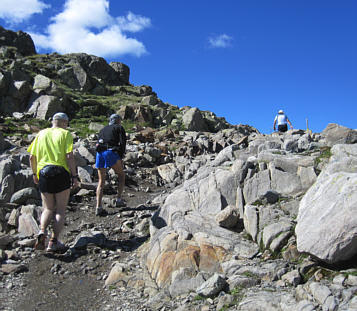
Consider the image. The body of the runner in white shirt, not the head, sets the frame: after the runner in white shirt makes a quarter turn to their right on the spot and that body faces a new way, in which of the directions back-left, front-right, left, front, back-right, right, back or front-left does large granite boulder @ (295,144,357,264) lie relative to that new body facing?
right

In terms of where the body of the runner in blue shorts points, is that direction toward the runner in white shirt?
yes

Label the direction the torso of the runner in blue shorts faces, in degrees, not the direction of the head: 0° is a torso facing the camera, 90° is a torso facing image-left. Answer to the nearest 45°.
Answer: approximately 225°

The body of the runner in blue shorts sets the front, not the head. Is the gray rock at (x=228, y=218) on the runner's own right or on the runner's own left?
on the runner's own right

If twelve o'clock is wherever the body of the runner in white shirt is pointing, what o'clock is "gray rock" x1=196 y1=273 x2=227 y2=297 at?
The gray rock is roughly at 6 o'clock from the runner in white shirt.

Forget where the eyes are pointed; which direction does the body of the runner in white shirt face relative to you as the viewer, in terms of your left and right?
facing away from the viewer

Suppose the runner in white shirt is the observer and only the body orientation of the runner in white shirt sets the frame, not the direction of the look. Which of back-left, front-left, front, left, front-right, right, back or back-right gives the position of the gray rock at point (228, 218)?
back
